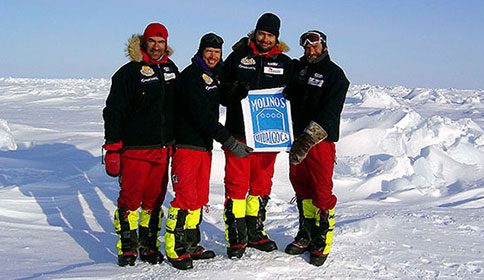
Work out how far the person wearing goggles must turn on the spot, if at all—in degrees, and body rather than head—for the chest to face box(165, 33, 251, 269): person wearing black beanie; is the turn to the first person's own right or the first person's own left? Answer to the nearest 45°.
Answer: approximately 45° to the first person's own right

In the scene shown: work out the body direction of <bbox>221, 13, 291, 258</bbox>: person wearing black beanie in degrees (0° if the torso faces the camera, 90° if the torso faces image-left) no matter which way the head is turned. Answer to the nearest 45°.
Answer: approximately 0°

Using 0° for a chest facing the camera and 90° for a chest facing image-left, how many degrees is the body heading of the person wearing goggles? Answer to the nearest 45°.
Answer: approximately 45°

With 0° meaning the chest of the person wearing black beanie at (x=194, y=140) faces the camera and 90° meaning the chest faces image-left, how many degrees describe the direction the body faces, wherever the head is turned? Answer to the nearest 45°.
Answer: approximately 315°
